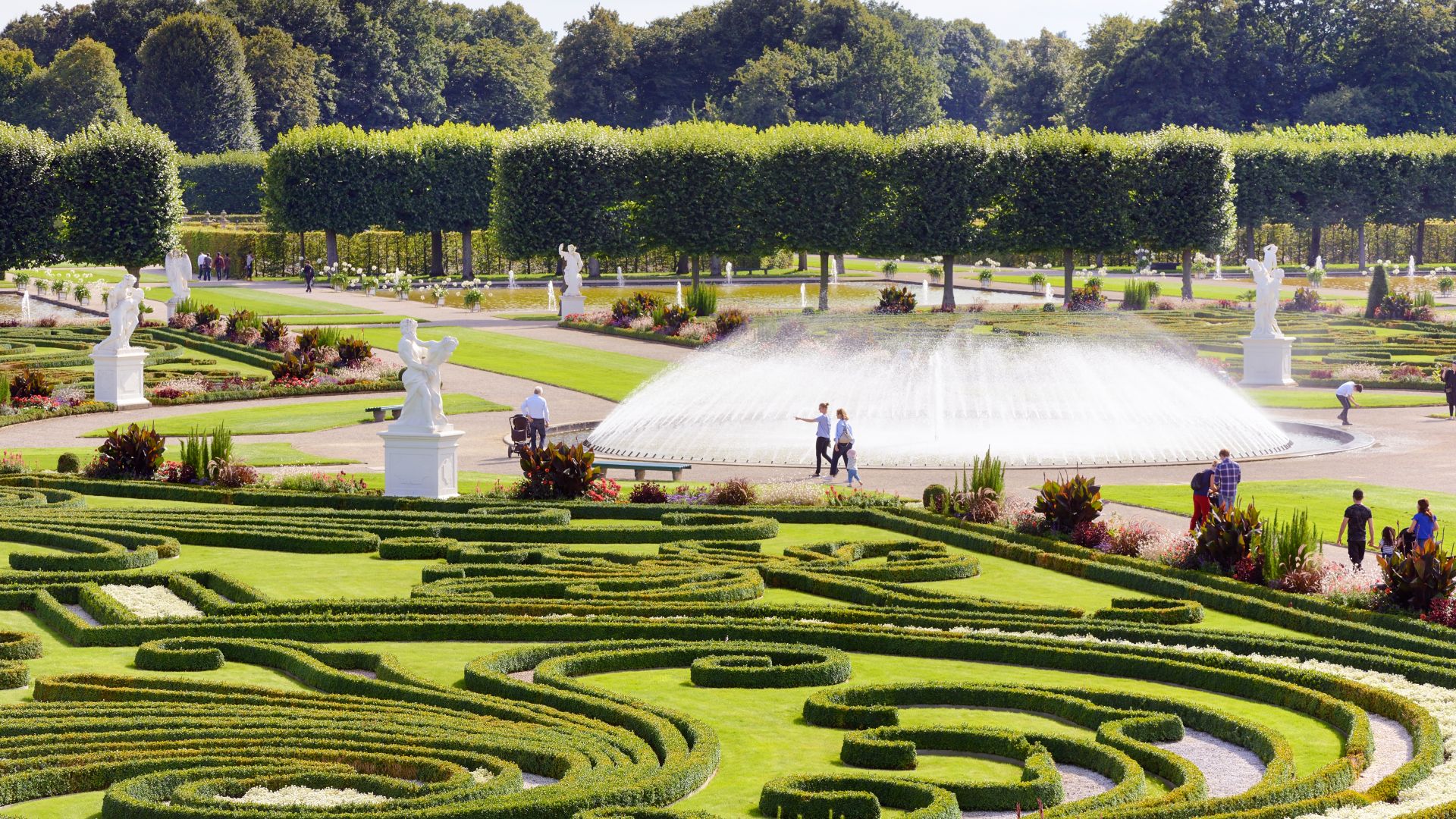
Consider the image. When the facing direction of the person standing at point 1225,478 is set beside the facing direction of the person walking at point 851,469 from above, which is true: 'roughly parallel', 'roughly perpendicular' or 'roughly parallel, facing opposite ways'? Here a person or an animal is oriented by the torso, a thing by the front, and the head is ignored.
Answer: roughly perpendicular

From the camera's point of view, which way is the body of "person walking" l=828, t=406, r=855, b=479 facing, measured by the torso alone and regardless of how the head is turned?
to the viewer's left

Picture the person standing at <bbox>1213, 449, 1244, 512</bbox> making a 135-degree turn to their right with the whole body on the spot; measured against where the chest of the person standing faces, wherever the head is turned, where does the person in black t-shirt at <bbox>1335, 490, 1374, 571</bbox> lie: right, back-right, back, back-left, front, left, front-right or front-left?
front

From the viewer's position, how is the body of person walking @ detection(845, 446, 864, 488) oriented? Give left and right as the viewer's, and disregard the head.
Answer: facing to the left of the viewer

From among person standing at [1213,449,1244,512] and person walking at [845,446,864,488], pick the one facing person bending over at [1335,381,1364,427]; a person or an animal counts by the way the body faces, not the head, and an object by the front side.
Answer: person standing at [1213,449,1244,512]

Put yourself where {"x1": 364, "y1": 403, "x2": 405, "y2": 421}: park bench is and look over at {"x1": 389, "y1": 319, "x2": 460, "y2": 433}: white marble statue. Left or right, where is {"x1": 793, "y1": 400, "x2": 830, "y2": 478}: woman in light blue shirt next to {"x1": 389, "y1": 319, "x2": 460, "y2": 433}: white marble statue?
left

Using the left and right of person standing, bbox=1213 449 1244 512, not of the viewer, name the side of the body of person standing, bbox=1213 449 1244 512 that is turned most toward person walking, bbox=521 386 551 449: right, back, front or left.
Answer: left

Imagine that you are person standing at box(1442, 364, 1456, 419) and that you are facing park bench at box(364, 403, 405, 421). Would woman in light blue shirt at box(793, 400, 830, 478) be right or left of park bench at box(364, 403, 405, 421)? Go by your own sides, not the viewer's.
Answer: left

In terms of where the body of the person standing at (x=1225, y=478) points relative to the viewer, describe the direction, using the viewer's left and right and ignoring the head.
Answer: facing away from the viewer

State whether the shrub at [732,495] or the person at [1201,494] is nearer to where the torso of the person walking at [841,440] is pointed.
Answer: the shrub
